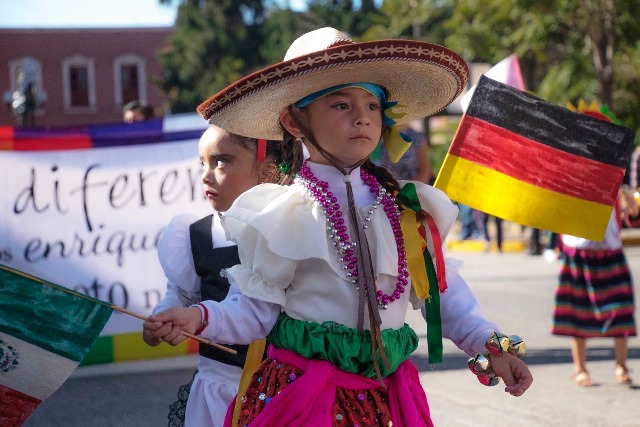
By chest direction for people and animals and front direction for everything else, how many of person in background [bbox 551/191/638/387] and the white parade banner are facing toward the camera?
2

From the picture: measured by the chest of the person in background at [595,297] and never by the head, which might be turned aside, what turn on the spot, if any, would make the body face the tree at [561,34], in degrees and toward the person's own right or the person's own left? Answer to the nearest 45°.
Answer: approximately 180°

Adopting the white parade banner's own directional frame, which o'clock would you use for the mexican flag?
The mexican flag is roughly at 12 o'clock from the white parade banner.

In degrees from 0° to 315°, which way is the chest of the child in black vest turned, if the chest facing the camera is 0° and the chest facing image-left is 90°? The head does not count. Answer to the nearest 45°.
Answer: approximately 45°

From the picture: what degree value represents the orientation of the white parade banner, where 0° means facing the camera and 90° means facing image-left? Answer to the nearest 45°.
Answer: approximately 0°

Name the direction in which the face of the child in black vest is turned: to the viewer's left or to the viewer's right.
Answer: to the viewer's left

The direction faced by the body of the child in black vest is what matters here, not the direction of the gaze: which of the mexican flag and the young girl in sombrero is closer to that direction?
the mexican flag

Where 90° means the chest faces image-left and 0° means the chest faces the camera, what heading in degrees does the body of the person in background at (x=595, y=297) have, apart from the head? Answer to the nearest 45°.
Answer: approximately 0°
